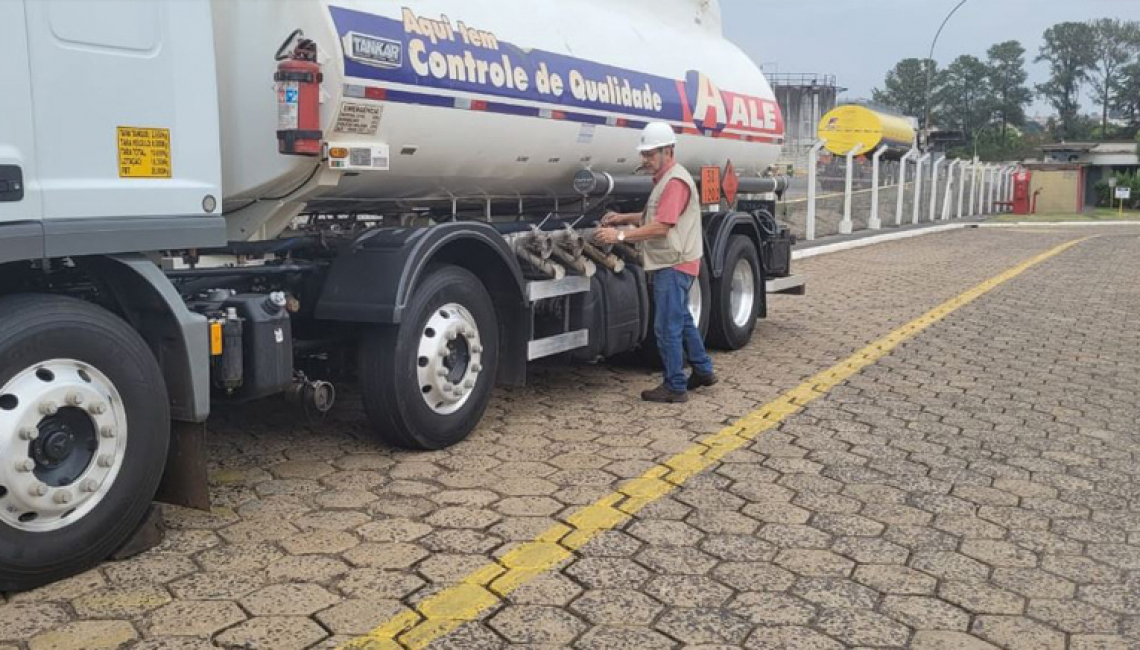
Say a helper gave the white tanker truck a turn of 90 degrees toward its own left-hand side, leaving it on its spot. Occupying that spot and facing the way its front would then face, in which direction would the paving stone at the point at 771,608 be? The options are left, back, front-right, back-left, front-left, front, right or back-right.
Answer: front

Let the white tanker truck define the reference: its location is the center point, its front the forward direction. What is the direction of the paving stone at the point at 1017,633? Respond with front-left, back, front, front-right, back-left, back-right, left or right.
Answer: left

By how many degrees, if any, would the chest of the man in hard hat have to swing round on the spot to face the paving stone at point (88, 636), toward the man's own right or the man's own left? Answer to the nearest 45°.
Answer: approximately 45° to the man's own left

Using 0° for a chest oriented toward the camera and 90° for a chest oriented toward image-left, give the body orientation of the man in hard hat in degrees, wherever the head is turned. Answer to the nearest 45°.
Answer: approximately 90°

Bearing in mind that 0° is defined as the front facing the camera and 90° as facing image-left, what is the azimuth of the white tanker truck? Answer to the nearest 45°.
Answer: approximately 45°

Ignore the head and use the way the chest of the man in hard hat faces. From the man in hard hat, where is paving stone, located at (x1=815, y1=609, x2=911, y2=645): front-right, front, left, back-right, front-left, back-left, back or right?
left

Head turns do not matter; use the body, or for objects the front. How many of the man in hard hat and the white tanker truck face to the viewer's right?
0

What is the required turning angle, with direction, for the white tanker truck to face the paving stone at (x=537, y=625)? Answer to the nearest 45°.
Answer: approximately 90° to its left

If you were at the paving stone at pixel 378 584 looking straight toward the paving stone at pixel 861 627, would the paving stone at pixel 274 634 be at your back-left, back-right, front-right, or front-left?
back-right

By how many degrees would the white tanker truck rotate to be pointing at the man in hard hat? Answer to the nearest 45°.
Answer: approximately 180°

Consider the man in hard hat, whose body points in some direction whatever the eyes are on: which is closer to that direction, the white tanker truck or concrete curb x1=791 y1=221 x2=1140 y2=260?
the white tanker truck

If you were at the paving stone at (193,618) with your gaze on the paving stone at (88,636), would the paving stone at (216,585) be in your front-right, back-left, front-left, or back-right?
back-right

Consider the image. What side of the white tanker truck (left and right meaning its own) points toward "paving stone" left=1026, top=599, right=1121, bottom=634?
left

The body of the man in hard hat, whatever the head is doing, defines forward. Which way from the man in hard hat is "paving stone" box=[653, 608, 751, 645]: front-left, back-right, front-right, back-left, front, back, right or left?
left
